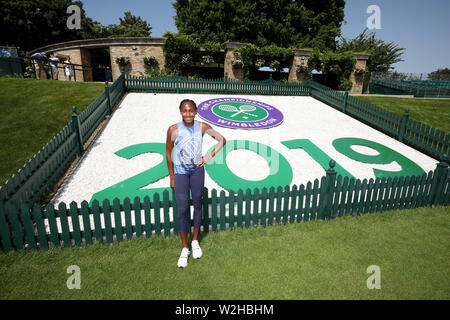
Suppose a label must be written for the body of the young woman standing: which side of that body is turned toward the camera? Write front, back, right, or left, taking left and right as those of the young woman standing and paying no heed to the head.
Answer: front

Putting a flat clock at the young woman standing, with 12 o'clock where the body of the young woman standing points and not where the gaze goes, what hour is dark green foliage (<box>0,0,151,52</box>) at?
The dark green foliage is roughly at 5 o'clock from the young woman standing.

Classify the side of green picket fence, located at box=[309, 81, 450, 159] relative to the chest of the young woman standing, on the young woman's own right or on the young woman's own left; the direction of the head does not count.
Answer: on the young woman's own left

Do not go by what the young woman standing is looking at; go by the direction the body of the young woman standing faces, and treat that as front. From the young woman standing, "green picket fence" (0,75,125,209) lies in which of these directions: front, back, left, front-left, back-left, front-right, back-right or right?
back-right

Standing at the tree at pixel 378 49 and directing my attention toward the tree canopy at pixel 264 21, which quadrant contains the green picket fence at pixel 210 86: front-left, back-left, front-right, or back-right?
front-left

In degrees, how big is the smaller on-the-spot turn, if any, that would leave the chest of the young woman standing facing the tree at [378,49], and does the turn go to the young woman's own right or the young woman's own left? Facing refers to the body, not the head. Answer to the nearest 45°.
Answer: approximately 135° to the young woman's own left

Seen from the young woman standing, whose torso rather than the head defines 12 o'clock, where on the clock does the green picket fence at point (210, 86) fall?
The green picket fence is roughly at 6 o'clock from the young woman standing.

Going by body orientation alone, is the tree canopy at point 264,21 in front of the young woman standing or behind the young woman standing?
behind
